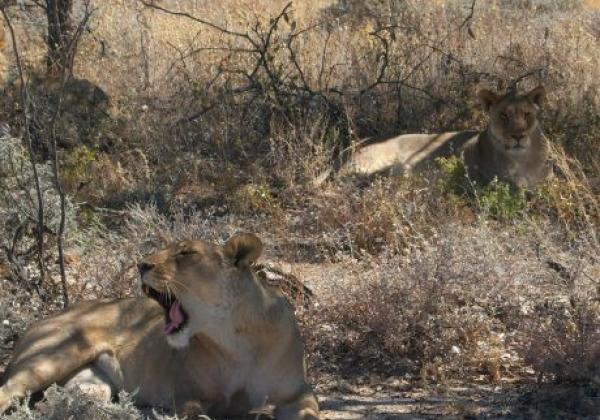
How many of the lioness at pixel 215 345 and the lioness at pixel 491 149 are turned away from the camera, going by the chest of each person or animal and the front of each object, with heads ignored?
0

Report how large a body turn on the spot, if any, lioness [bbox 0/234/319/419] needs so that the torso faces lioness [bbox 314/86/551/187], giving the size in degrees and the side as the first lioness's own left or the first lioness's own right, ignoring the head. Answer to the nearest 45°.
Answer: approximately 90° to the first lioness's own left

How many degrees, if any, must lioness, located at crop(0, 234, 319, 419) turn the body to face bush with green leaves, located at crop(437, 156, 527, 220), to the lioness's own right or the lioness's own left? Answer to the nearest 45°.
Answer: approximately 90° to the lioness's own left

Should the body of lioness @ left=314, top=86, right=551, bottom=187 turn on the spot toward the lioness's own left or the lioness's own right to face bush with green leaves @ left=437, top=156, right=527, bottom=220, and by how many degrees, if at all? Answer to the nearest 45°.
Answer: approximately 45° to the lioness's own right

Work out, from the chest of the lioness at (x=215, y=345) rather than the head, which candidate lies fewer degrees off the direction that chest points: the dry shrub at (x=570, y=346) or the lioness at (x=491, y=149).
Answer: the dry shrub

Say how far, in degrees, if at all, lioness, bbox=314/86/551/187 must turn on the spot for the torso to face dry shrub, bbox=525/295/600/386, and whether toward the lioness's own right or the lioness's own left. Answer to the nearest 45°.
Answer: approximately 45° to the lioness's own right

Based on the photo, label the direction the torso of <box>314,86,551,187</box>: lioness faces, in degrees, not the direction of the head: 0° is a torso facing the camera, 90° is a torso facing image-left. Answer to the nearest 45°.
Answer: approximately 315°

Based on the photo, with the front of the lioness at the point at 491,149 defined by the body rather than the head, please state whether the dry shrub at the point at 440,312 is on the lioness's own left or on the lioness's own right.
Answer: on the lioness's own right

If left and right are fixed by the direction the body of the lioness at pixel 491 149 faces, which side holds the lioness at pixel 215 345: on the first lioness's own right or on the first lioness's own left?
on the first lioness's own right
